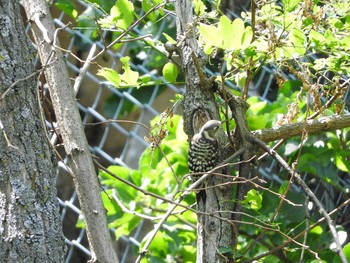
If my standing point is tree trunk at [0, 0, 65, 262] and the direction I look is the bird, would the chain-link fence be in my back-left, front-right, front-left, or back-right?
front-left

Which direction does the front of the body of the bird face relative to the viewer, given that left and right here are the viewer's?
facing away from the viewer and to the right of the viewer
